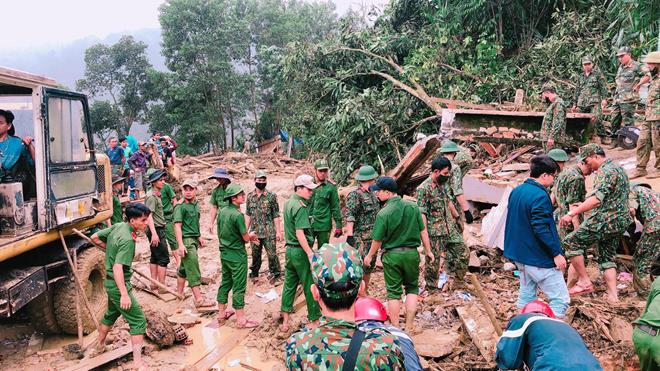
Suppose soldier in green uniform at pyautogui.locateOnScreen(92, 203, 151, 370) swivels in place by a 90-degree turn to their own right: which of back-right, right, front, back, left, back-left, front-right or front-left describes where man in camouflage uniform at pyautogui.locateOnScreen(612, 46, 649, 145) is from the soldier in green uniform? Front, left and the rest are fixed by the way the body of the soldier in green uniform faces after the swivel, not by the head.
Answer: left

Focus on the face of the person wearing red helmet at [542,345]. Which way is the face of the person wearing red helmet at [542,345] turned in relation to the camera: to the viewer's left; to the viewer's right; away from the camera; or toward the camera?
away from the camera

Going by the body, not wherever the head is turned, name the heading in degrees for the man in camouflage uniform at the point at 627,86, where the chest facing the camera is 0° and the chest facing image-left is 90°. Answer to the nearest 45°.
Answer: approximately 45°

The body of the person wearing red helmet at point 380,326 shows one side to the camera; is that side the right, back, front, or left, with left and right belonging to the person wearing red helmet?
back

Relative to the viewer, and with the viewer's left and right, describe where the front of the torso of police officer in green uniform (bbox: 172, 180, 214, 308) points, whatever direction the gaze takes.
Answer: facing the viewer and to the right of the viewer

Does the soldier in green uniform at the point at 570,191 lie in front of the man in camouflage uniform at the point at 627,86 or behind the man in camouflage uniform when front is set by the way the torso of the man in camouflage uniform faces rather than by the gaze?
in front

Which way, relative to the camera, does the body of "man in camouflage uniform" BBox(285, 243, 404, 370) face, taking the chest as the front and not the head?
away from the camera

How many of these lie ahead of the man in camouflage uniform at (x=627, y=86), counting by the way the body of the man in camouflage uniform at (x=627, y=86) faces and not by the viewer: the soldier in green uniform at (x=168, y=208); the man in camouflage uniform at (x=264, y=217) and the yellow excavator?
3

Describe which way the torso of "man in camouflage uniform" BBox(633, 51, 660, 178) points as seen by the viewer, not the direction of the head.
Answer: to the viewer's left

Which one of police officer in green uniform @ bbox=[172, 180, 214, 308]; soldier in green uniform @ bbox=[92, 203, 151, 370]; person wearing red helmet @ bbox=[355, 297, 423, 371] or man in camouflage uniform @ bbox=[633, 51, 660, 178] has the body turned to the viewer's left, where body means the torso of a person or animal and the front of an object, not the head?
the man in camouflage uniform

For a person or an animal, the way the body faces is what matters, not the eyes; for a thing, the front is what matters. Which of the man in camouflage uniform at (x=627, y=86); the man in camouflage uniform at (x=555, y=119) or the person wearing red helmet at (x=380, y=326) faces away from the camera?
the person wearing red helmet

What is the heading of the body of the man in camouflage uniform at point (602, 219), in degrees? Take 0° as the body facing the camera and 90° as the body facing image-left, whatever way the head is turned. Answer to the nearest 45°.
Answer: approximately 90°

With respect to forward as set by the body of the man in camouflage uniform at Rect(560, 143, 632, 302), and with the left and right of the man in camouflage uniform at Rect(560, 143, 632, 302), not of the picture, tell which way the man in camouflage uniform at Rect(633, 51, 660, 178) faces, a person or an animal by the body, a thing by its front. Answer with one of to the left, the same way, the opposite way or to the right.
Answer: the same way

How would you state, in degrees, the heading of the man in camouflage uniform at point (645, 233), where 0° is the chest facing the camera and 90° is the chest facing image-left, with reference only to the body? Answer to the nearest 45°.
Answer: approximately 90°

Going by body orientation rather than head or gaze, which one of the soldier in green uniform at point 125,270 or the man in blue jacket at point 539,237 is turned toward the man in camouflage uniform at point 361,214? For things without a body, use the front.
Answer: the soldier in green uniform

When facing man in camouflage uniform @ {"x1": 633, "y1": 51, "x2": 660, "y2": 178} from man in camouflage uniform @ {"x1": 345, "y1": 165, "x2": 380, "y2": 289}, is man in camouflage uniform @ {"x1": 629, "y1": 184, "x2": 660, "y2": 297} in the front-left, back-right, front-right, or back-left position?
front-right

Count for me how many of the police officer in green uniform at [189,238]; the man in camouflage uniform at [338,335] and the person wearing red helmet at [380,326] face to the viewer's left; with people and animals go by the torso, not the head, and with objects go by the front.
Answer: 0

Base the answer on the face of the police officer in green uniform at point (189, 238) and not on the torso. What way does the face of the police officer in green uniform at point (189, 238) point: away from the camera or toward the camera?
toward the camera
